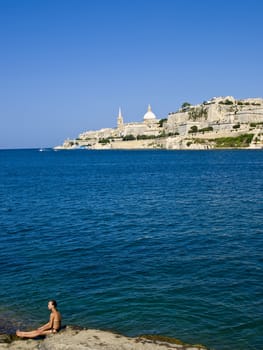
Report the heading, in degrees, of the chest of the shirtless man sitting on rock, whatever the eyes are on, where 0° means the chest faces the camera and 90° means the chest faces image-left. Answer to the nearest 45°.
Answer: approximately 90°
